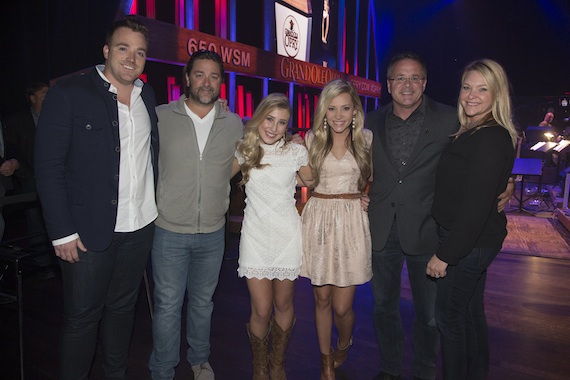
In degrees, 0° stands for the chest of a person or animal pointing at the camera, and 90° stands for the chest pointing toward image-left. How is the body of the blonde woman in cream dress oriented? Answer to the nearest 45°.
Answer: approximately 0°

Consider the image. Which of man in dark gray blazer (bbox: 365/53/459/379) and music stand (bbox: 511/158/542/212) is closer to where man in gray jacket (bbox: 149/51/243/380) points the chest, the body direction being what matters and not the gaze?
the man in dark gray blazer

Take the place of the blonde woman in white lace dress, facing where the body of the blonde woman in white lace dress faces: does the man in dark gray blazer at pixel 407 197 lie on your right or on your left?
on your left

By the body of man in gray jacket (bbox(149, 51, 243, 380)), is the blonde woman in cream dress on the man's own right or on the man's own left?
on the man's own left

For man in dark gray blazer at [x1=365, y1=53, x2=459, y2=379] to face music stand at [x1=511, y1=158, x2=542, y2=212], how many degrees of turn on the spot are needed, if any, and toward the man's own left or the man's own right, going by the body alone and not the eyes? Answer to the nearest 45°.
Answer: approximately 180°

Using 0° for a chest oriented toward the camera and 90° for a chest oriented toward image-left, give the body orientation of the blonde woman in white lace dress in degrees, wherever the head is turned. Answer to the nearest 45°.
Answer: approximately 0°

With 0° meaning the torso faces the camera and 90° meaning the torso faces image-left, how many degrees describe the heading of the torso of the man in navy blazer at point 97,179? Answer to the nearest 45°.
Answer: approximately 315°
